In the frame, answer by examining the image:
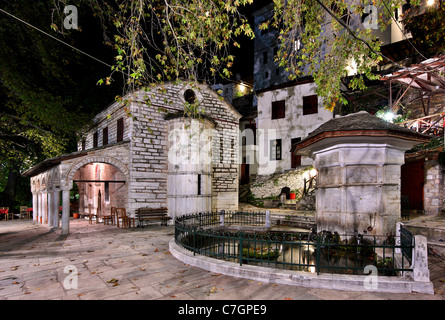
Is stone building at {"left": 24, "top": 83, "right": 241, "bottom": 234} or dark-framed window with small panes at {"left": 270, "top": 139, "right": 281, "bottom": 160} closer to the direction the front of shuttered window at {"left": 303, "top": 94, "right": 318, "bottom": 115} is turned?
the stone building

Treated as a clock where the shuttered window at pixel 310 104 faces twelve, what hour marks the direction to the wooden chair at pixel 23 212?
The wooden chair is roughly at 1 o'clock from the shuttered window.

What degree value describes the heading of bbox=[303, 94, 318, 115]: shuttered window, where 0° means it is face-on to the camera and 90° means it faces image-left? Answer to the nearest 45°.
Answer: approximately 45°

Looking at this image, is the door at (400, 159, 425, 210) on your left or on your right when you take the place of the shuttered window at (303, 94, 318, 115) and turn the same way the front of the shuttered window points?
on your left

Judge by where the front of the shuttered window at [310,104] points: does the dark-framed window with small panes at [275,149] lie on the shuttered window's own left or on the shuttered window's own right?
on the shuttered window's own right
